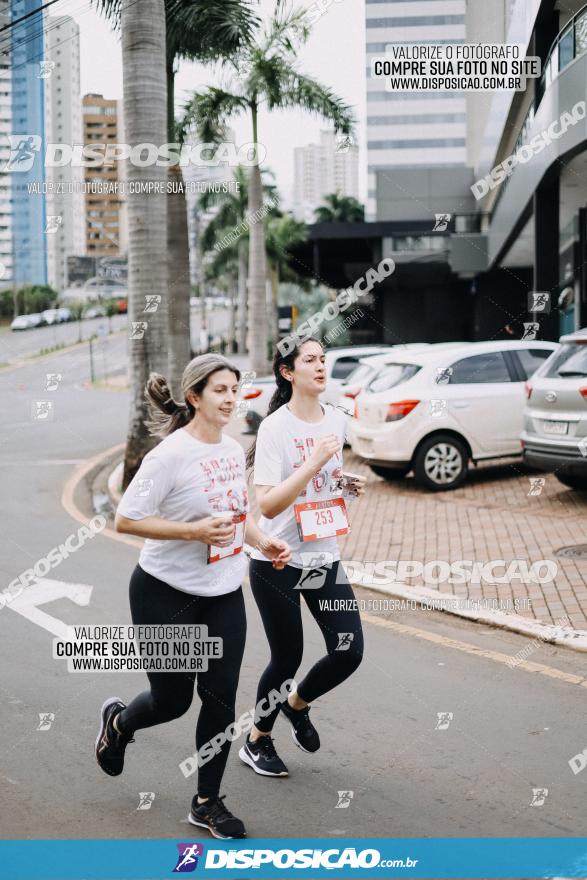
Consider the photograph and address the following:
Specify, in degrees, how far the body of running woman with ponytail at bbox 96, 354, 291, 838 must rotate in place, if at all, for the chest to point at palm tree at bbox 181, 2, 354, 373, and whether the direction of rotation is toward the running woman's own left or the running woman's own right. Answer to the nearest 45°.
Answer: approximately 135° to the running woman's own left

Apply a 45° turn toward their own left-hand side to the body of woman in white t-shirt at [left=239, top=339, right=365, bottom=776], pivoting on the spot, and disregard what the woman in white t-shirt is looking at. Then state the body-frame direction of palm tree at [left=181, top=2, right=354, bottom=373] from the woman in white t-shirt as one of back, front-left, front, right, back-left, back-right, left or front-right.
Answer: left

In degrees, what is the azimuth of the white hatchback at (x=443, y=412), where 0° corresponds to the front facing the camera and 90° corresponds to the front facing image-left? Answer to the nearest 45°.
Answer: approximately 225°

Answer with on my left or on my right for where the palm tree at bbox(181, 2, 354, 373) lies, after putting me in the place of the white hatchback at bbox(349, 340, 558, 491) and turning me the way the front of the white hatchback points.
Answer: on my left

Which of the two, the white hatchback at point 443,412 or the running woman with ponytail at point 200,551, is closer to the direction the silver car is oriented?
the white hatchback

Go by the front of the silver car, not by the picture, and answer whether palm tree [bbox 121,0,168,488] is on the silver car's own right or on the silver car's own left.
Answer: on the silver car's own left

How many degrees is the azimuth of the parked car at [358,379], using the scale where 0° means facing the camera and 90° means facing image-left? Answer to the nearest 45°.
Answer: approximately 225°

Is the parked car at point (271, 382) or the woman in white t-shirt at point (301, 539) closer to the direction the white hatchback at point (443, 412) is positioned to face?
the parked car

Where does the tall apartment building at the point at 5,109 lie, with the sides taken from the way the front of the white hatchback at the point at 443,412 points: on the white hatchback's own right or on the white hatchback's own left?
on the white hatchback's own left

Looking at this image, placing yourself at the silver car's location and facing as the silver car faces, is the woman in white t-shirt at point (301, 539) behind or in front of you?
behind

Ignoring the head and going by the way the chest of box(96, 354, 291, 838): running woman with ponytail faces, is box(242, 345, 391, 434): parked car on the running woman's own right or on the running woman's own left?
on the running woman's own left
